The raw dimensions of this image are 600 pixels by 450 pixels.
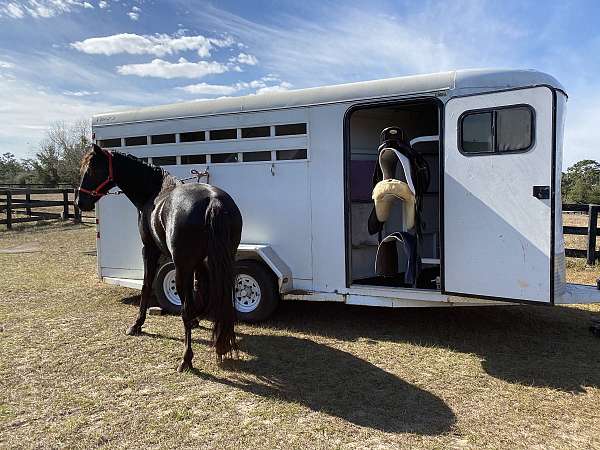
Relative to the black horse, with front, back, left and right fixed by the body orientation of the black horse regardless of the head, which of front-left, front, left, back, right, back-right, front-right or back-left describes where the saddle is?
back-right

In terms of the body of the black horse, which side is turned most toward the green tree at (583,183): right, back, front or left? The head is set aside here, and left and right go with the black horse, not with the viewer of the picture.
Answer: right

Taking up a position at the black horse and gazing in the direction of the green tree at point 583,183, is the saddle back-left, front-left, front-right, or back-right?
front-right

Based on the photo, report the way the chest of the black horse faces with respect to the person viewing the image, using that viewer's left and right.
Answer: facing away from the viewer and to the left of the viewer

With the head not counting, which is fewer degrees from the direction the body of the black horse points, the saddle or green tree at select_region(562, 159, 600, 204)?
the green tree
